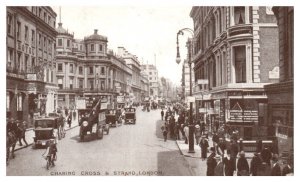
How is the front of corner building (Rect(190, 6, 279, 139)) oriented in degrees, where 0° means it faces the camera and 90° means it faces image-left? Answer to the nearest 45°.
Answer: approximately 45°
